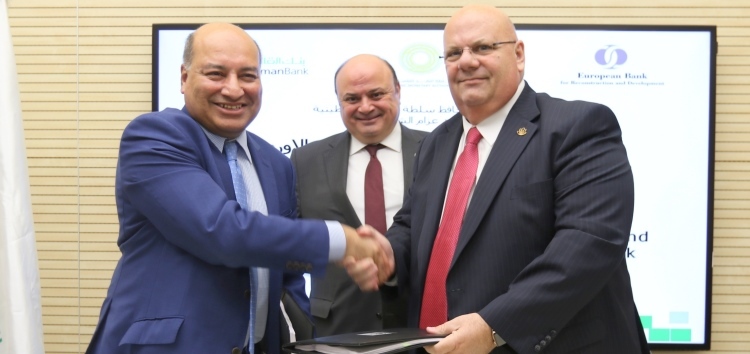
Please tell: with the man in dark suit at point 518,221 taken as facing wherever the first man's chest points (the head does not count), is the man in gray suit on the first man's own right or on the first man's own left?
on the first man's own right

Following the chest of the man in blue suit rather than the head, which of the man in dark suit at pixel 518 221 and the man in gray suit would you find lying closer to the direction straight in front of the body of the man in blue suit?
the man in dark suit

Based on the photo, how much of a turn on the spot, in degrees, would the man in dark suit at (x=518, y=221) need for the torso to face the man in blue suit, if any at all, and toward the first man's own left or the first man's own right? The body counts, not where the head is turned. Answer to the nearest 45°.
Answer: approximately 45° to the first man's own right

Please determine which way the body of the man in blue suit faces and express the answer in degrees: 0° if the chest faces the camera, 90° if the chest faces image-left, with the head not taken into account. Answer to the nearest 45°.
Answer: approximately 315°

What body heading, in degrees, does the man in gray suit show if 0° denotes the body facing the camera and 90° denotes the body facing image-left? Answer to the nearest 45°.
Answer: approximately 0°

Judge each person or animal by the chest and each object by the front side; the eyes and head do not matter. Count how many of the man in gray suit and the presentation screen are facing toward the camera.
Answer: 2

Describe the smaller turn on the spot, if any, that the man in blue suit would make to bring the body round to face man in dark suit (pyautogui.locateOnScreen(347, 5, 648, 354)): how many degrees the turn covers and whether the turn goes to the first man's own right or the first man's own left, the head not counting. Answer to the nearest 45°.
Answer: approximately 45° to the first man's own left
